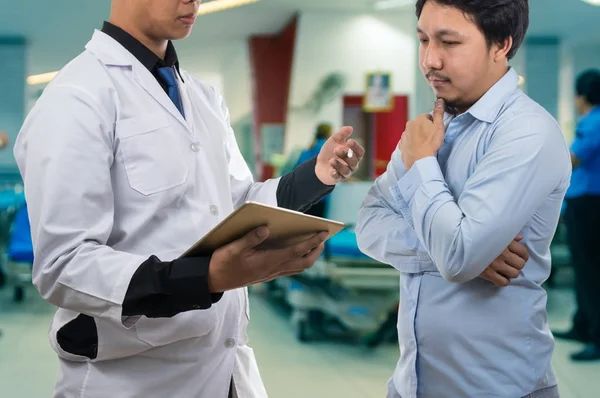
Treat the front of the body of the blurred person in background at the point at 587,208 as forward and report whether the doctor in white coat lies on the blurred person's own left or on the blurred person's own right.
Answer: on the blurred person's own left

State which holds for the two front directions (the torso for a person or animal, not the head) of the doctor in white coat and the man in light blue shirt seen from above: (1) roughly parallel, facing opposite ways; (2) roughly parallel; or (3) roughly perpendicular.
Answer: roughly perpendicular

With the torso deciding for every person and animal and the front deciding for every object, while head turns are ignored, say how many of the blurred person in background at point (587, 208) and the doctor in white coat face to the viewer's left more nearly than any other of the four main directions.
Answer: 1

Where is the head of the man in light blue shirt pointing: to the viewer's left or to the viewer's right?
to the viewer's left

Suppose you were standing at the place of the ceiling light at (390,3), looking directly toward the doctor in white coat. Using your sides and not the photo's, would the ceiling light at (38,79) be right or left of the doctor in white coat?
right

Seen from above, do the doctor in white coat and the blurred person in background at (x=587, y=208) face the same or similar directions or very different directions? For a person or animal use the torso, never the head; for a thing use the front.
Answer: very different directions

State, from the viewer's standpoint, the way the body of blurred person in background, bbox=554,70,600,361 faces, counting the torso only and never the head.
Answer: to the viewer's left

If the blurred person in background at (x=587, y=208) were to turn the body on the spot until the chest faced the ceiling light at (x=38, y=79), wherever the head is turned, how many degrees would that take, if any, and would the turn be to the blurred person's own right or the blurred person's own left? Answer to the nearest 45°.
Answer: approximately 45° to the blurred person's own left

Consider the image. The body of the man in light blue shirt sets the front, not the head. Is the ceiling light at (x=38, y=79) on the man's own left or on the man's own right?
on the man's own right

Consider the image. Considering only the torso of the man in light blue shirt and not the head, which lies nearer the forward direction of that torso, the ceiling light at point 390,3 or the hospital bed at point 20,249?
the hospital bed

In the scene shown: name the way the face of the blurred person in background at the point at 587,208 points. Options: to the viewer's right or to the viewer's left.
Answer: to the viewer's left

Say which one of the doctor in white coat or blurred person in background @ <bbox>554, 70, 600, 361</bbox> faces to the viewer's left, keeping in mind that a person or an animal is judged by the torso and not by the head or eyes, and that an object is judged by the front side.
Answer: the blurred person in background

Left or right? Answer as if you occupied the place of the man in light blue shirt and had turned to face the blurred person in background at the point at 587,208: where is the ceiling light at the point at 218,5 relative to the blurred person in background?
left

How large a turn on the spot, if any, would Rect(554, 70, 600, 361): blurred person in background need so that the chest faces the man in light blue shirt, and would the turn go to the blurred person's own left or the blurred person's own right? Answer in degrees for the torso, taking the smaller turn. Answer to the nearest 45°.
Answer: approximately 90° to the blurred person's own left
